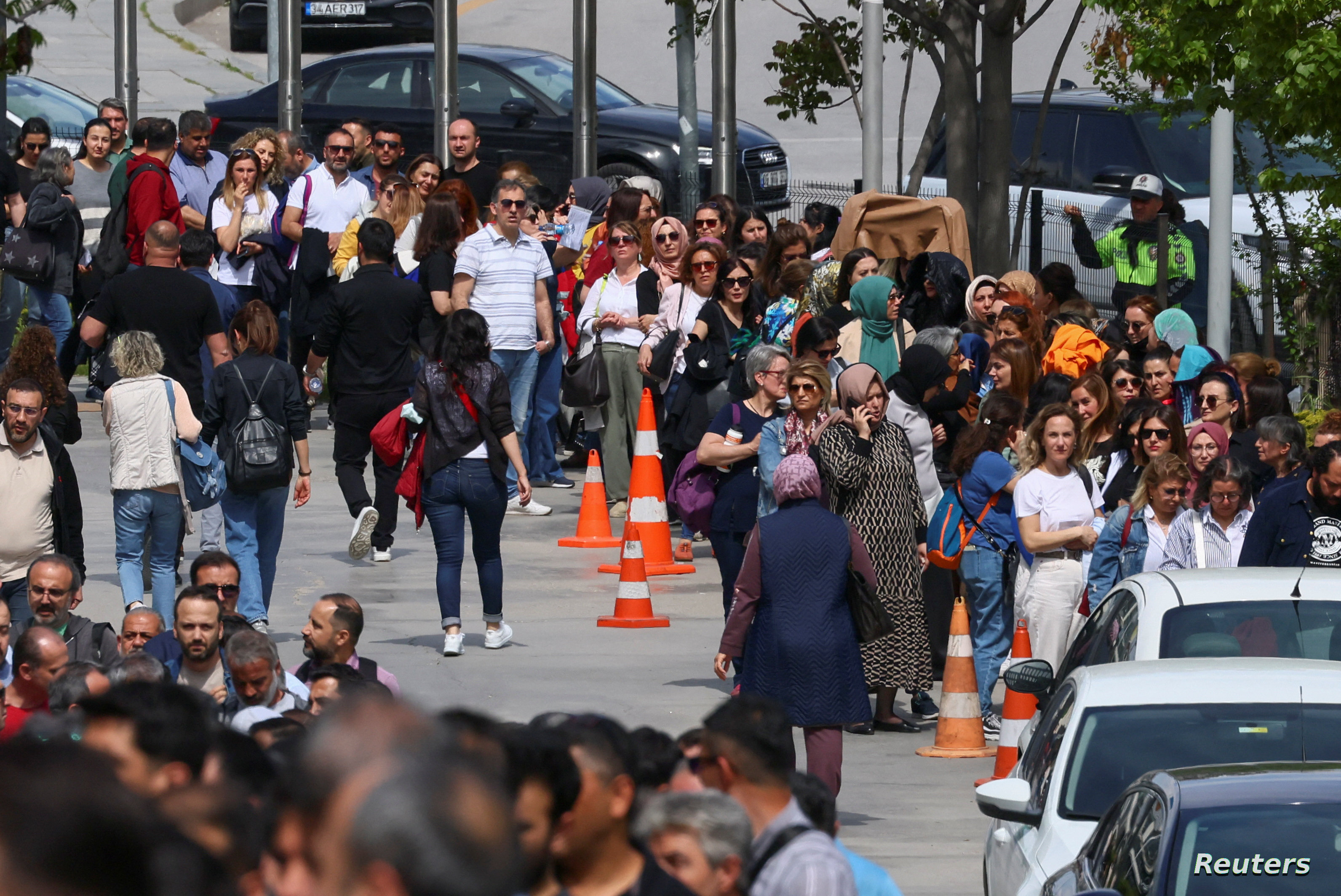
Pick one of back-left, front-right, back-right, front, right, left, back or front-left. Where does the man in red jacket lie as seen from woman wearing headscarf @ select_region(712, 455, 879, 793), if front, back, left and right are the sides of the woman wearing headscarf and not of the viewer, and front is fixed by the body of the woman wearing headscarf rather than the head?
front-left

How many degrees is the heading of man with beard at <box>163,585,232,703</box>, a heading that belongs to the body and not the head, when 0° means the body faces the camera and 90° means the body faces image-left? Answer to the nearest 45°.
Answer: approximately 0°

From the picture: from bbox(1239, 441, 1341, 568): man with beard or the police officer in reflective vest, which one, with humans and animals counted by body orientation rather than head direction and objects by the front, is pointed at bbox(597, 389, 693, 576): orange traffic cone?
the police officer in reflective vest

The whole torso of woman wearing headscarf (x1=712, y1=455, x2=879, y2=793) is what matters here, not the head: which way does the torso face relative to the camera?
away from the camera

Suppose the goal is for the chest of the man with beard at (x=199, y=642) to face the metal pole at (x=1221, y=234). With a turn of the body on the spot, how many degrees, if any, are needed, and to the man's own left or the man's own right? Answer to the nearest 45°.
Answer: approximately 135° to the man's own left

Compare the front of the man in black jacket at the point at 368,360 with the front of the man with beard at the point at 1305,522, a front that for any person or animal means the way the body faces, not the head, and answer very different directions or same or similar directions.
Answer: very different directions

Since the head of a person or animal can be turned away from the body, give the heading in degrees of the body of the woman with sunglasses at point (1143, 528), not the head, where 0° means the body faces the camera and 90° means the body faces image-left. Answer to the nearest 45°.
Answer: approximately 315°

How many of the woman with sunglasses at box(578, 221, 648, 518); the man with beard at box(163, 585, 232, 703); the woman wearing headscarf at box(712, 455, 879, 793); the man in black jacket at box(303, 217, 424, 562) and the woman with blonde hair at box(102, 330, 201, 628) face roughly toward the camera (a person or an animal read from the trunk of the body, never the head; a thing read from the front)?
2

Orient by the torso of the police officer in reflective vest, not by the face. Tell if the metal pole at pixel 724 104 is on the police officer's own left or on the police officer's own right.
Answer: on the police officer's own right

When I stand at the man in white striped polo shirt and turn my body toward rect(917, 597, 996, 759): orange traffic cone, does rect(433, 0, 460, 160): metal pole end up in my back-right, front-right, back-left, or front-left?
back-left

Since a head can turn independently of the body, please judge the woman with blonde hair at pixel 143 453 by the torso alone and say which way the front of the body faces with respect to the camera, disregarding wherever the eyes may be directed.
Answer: away from the camera
